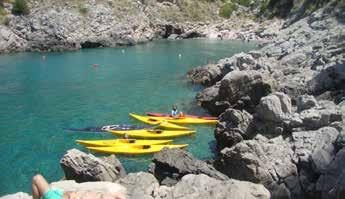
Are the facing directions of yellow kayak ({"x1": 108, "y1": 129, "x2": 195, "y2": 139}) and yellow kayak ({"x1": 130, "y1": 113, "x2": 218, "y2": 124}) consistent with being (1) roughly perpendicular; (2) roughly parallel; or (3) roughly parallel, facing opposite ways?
roughly parallel

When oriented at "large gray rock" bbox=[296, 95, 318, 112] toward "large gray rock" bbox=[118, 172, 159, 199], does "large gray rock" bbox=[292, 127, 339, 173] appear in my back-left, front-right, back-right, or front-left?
front-left
